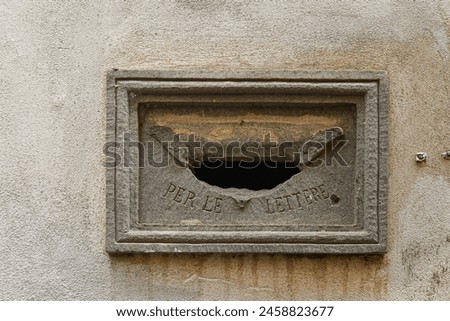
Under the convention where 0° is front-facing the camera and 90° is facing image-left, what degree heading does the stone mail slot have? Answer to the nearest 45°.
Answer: approximately 0°
